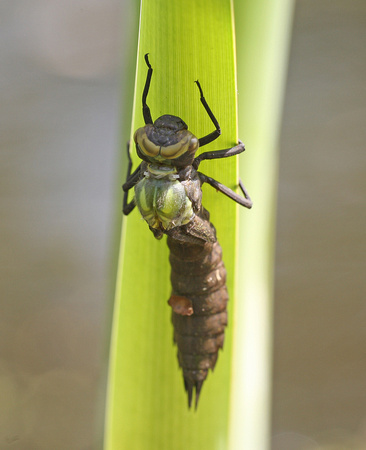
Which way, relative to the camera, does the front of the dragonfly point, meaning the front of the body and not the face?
away from the camera
